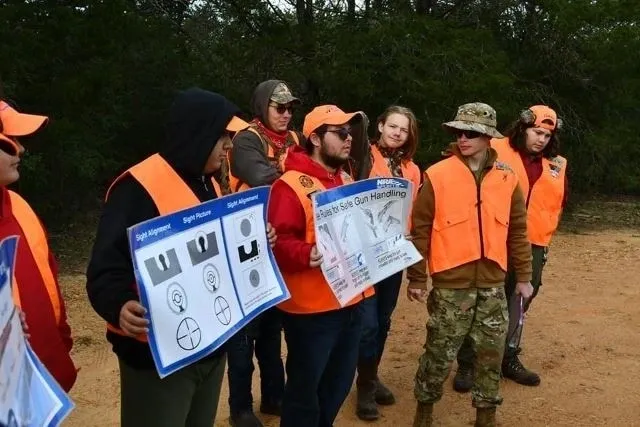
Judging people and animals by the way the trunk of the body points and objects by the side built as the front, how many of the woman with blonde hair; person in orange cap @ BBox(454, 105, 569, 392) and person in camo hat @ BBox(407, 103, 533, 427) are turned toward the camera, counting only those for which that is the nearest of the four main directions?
3

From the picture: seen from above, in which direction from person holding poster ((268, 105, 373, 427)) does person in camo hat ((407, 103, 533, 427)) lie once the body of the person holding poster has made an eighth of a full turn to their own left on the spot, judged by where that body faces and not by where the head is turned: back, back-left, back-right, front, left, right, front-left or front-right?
front-left

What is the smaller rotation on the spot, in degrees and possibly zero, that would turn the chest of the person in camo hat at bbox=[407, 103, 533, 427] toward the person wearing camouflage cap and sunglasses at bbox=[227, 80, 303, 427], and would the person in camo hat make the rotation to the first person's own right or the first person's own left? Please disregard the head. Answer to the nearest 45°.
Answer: approximately 90° to the first person's own right

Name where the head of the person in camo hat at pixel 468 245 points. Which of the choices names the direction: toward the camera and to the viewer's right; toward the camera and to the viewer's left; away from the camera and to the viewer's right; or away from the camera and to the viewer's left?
toward the camera and to the viewer's left

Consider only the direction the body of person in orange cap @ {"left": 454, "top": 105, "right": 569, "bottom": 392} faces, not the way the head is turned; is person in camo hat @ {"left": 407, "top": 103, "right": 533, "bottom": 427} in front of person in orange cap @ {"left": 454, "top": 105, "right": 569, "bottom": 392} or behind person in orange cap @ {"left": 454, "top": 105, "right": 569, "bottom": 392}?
in front

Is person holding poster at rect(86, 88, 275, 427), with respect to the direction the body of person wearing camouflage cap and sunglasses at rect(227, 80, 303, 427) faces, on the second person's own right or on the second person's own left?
on the second person's own right

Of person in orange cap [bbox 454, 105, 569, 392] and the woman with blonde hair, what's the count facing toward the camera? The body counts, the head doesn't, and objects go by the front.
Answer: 2

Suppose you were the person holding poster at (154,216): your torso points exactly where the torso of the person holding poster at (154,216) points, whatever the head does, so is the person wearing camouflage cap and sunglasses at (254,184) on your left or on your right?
on your left

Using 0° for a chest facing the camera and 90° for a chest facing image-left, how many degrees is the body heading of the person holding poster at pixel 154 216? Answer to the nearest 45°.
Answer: approximately 315°

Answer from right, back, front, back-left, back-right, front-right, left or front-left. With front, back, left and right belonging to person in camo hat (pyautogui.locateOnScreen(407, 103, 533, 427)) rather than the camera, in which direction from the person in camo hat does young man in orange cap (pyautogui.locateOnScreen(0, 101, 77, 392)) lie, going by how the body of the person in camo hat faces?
front-right

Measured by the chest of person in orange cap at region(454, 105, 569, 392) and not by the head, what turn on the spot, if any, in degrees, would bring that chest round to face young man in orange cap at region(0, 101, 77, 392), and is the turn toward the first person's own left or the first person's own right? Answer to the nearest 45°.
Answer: approximately 45° to the first person's own right

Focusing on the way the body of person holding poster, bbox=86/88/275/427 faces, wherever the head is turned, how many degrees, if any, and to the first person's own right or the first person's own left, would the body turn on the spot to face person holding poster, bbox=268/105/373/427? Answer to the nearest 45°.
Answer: approximately 90° to the first person's own left

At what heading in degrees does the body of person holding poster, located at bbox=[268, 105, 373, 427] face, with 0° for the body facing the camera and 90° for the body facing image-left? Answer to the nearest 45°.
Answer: approximately 315°

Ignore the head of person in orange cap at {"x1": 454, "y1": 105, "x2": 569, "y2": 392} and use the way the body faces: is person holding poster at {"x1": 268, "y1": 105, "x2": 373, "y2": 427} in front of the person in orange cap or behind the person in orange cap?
in front

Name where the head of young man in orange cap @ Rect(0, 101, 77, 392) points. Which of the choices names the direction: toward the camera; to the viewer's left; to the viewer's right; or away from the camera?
to the viewer's right
